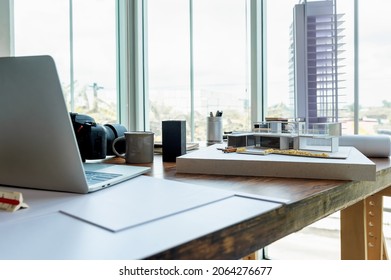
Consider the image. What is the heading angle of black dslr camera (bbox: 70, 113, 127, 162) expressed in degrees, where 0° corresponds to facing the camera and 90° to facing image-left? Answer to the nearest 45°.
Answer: approximately 270°

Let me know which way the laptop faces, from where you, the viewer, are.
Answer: facing away from the viewer and to the right of the viewer
